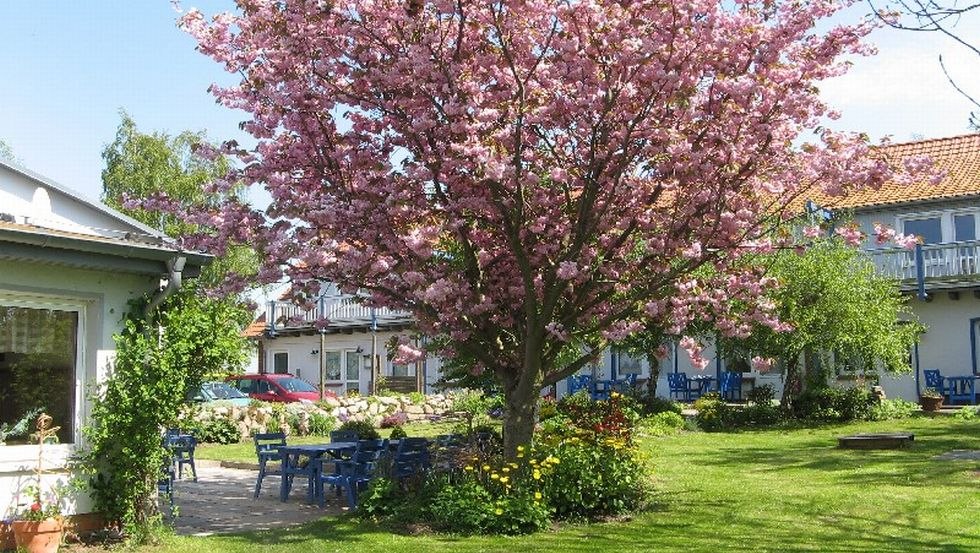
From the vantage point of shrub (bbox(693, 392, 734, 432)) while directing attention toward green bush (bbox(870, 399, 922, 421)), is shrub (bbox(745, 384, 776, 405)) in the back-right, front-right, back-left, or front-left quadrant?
front-left

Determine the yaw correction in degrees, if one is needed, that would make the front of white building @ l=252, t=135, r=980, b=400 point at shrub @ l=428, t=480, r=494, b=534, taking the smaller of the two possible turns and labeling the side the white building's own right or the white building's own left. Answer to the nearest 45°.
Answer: approximately 45° to the white building's own right

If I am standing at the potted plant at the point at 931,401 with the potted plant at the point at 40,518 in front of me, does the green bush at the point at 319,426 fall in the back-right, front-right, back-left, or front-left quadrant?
front-right

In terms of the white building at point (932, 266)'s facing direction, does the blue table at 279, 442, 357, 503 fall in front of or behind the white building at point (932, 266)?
in front

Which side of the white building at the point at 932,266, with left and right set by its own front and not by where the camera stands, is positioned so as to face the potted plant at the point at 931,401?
front

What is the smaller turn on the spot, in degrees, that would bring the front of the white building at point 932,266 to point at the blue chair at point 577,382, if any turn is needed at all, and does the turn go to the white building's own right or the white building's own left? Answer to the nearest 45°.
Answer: approximately 90° to the white building's own right

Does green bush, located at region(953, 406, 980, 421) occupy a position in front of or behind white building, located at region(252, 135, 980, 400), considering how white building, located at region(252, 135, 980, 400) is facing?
in front

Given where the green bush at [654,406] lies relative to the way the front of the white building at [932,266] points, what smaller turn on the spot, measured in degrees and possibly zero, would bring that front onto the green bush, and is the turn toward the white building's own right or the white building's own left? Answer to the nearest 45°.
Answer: approximately 45° to the white building's own right

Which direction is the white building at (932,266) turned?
toward the camera

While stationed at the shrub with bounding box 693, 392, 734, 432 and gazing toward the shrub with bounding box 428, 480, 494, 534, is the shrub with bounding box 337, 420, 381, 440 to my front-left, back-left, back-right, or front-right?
front-right

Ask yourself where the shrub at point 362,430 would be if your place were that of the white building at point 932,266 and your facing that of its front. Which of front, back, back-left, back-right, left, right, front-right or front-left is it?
front-right

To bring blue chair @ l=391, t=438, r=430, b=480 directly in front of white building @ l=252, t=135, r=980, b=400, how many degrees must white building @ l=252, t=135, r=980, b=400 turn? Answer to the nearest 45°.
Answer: approximately 45° to its right

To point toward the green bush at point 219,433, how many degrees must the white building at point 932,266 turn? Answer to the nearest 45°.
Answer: approximately 90° to its right

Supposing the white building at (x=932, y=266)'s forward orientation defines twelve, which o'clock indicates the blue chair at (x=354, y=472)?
The blue chair is roughly at 1 o'clock from the white building.
